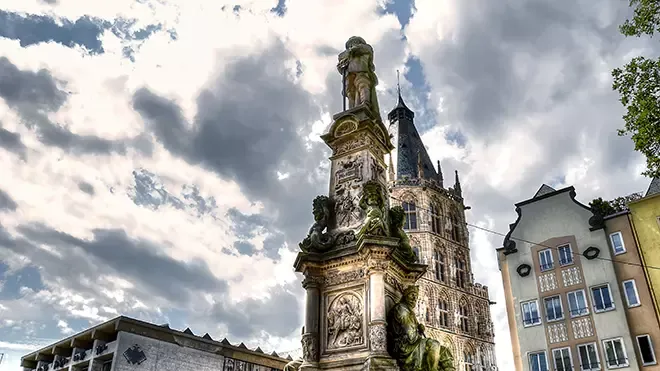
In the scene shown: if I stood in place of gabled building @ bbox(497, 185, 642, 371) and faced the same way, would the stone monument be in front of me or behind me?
in front

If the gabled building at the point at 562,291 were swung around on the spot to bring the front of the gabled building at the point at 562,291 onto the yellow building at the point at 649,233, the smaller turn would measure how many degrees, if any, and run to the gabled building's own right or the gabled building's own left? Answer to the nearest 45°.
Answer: approximately 90° to the gabled building's own left

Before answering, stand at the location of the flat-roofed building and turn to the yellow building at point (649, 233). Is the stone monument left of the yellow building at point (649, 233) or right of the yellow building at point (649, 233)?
right

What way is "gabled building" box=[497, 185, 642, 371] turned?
toward the camera

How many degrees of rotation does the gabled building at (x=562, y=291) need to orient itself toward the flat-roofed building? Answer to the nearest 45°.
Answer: approximately 45° to its right
